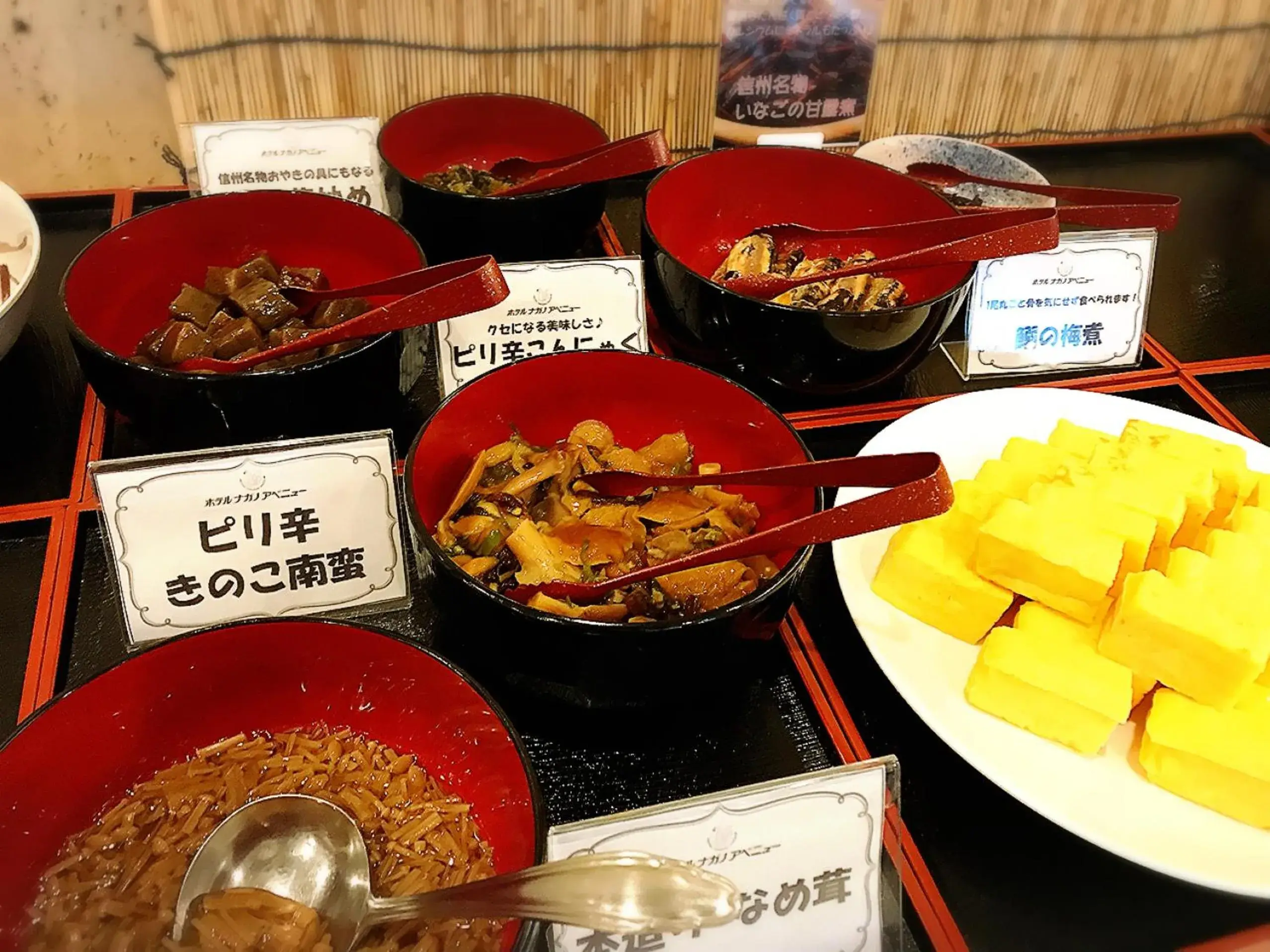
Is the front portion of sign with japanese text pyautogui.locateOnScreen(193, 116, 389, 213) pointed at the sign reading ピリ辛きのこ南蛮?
yes

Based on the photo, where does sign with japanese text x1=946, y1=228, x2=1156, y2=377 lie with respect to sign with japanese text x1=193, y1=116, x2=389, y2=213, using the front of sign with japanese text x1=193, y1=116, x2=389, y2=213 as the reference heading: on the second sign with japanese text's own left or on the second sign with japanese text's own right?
on the second sign with japanese text's own left

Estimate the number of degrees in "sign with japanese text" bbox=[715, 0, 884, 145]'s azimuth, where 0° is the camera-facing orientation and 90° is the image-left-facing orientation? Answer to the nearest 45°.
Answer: approximately 0°

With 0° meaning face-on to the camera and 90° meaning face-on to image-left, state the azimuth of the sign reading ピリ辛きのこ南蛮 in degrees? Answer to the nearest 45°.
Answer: approximately 0°

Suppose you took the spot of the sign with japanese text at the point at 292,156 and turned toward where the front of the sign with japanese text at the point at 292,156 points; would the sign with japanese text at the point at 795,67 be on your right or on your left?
on your left

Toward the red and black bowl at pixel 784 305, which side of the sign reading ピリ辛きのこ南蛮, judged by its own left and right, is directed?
left

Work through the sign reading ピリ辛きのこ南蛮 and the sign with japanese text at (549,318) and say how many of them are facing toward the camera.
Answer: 2
